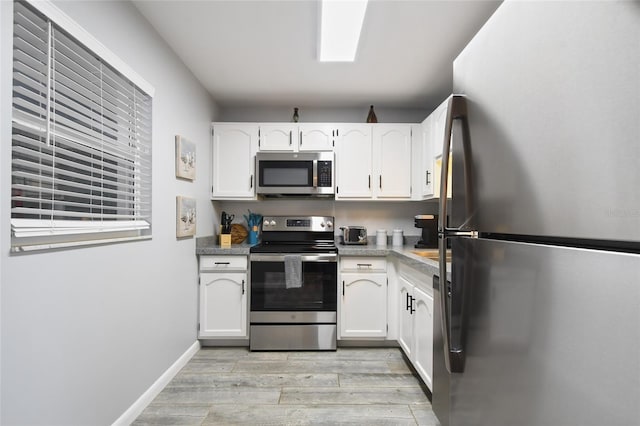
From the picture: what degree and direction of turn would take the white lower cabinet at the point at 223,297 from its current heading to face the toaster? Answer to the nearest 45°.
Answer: approximately 90° to its left

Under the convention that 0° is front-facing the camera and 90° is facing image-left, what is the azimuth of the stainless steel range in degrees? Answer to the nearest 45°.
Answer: approximately 0°

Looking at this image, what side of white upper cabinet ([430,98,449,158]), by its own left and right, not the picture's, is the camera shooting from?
left

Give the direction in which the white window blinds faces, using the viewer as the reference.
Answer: facing the viewer and to the right of the viewer

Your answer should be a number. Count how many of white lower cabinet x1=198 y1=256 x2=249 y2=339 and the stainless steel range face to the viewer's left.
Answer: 0

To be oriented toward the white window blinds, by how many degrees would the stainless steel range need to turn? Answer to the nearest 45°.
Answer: approximately 45° to its right

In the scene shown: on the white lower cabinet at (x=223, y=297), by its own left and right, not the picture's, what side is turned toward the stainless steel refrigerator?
front

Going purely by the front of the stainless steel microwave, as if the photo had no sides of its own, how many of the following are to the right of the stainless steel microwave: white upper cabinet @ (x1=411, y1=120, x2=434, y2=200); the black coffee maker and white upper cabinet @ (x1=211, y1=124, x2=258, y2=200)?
1

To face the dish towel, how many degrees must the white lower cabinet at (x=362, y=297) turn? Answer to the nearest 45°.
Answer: approximately 90° to its right

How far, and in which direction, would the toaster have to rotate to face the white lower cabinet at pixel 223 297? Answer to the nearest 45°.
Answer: approximately 45° to its right

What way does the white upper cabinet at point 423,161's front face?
to the viewer's left

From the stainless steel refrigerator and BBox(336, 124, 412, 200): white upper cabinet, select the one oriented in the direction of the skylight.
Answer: the white upper cabinet

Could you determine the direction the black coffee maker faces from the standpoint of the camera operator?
facing to the left of the viewer

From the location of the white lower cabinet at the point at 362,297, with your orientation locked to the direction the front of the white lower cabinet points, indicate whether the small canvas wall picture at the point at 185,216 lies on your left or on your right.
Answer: on your right
